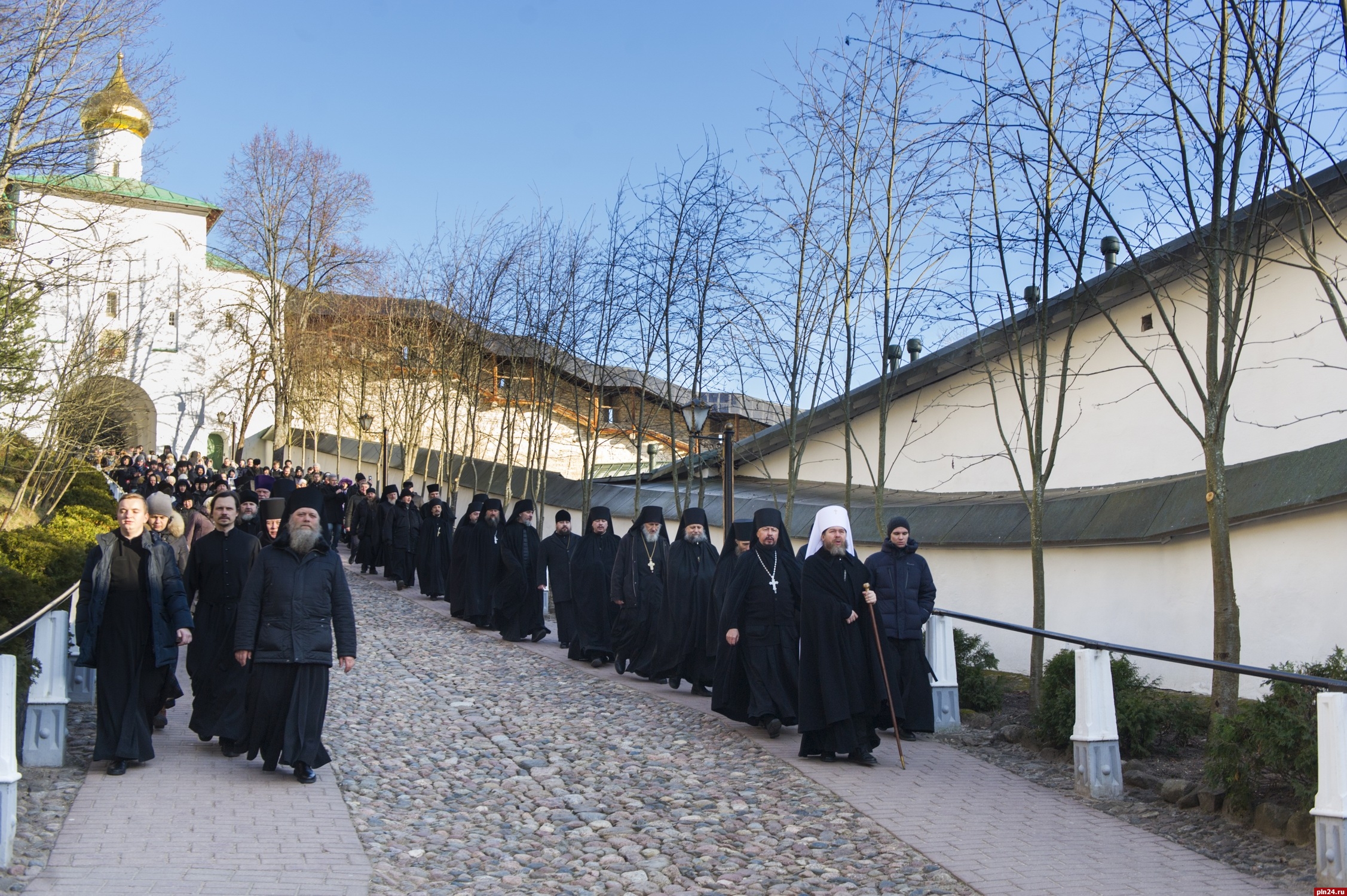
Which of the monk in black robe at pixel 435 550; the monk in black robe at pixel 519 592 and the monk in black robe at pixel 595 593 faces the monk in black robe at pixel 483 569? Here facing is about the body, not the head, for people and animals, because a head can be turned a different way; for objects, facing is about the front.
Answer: the monk in black robe at pixel 435 550

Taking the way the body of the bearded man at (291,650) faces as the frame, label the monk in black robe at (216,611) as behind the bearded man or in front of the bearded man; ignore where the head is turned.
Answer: behind

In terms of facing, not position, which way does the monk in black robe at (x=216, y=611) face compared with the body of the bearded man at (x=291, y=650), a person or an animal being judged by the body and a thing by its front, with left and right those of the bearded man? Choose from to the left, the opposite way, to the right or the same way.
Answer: the same way

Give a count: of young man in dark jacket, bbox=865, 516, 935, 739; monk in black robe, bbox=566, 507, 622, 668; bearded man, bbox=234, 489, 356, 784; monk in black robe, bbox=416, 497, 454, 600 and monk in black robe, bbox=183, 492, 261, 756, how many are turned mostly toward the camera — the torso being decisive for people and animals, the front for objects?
5

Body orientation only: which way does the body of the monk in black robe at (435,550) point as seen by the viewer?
toward the camera

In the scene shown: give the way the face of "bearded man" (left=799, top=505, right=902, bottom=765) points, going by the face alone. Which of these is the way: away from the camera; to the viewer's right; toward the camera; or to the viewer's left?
toward the camera

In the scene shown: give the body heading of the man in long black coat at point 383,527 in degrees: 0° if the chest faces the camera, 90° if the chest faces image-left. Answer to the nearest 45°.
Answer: approximately 315°

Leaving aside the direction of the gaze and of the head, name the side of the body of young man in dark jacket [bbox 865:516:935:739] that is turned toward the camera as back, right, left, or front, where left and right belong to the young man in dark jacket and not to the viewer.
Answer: front

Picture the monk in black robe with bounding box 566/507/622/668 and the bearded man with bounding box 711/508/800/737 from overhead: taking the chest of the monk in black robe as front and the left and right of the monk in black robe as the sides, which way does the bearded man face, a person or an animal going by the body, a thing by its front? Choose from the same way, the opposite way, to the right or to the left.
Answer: the same way

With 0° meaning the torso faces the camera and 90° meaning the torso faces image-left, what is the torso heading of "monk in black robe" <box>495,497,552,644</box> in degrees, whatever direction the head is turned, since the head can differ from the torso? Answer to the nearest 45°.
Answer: approximately 315°

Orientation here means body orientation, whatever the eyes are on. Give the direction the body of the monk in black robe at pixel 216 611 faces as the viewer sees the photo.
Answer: toward the camera

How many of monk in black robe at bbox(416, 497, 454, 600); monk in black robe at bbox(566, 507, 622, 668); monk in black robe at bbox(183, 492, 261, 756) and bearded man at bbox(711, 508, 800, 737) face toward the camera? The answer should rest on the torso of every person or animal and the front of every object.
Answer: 4

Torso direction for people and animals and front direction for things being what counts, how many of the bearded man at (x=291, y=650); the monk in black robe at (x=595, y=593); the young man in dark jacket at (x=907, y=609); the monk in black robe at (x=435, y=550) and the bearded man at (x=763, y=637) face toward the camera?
5

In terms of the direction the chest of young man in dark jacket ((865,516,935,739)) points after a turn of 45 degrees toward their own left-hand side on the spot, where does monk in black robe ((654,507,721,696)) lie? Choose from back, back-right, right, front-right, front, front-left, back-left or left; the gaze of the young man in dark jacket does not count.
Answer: back

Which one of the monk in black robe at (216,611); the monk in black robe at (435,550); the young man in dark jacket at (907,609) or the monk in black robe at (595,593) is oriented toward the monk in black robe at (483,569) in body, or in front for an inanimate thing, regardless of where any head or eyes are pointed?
the monk in black robe at (435,550)

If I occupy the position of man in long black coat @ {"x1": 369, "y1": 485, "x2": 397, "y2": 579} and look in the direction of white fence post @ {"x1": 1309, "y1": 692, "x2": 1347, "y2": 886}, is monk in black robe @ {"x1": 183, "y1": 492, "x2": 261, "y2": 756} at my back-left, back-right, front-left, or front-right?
front-right
